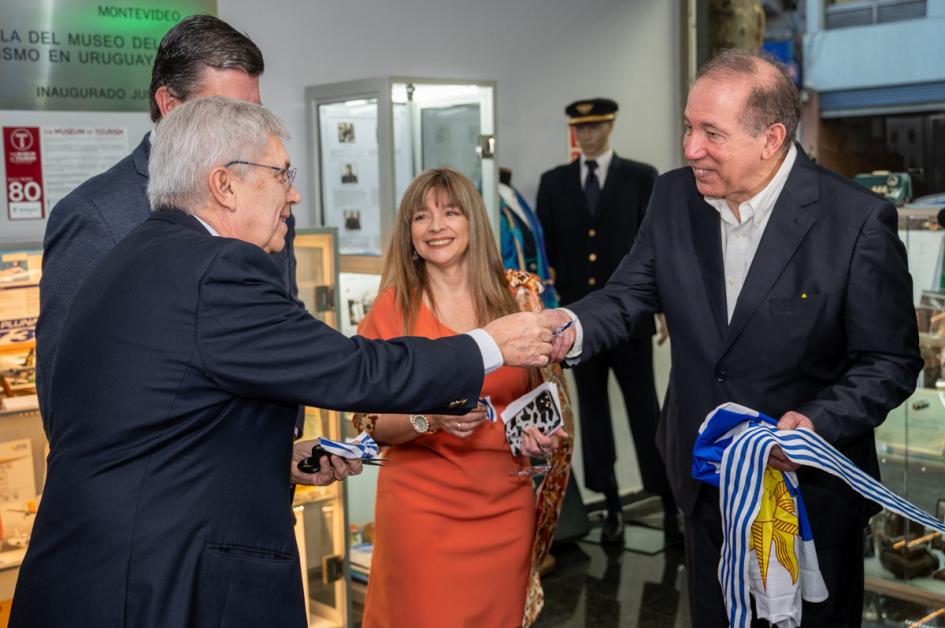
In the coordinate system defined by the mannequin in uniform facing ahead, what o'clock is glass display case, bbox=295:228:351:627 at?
The glass display case is roughly at 1 o'clock from the mannequin in uniform.

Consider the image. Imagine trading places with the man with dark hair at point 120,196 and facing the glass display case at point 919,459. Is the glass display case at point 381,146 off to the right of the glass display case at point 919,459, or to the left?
left

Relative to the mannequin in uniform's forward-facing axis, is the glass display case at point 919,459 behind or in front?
in front

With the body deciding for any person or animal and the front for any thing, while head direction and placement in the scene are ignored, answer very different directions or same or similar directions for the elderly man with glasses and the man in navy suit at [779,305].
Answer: very different directions

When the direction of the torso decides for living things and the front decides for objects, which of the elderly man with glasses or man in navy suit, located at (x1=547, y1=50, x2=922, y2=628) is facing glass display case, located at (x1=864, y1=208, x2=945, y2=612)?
the elderly man with glasses

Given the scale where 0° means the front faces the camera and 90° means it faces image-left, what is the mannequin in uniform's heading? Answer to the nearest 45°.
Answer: approximately 0°

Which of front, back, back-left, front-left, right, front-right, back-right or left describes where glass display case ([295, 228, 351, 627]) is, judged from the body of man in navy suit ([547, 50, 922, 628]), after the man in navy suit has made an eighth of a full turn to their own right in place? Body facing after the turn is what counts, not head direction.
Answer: front-right

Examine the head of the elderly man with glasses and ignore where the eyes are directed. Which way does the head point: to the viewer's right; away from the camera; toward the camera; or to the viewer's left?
to the viewer's right

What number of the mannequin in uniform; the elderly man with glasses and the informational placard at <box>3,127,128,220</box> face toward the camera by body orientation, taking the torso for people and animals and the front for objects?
2

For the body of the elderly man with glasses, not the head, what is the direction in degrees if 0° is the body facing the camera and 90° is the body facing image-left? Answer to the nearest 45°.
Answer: approximately 225°

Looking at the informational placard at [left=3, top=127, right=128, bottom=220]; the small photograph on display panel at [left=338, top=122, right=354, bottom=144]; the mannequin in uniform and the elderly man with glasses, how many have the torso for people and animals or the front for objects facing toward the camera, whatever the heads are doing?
3

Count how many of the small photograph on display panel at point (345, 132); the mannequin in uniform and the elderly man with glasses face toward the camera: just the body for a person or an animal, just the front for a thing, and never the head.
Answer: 2

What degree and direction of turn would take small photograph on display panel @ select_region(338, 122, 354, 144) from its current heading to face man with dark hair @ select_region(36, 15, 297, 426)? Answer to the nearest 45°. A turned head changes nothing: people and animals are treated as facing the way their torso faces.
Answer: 0° — it already faces them
